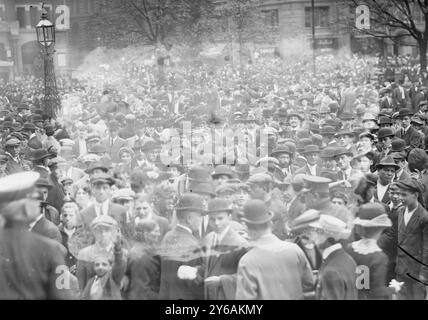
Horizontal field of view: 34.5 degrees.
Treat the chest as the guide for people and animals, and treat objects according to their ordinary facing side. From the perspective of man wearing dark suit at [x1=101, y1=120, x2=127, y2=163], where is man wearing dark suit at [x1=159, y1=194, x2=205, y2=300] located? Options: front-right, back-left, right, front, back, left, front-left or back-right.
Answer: front

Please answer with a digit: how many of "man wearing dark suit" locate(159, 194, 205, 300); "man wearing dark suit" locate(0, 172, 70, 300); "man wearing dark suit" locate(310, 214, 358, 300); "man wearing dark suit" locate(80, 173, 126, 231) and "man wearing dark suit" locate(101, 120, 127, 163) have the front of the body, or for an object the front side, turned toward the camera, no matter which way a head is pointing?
2

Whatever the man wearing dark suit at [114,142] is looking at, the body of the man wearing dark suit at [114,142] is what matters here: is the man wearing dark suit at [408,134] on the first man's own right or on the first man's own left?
on the first man's own left

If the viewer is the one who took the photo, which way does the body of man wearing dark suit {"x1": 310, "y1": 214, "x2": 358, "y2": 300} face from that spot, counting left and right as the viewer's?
facing away from the viewer and to the left of the viewer

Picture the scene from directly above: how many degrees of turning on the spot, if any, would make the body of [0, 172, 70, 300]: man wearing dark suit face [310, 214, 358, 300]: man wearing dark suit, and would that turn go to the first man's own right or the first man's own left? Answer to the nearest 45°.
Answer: approximately 90° to the first man's own right

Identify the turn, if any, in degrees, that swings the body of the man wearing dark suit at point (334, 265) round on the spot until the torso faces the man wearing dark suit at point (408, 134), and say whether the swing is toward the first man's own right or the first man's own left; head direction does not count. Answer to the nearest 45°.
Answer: approximately 45° to the first man's own right

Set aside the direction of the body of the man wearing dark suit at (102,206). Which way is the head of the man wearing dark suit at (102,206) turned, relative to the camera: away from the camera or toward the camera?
toward the camera

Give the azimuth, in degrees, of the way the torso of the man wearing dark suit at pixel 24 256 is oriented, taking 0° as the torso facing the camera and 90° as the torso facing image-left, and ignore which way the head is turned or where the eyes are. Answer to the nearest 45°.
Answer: approximately 225°

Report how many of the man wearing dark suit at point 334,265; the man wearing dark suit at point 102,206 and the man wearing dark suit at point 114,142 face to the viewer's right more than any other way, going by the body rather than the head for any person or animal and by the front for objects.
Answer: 0

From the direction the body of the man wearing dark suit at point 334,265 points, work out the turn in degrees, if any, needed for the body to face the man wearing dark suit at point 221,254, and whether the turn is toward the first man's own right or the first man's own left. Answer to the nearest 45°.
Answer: approximately 45° to the first man's own left

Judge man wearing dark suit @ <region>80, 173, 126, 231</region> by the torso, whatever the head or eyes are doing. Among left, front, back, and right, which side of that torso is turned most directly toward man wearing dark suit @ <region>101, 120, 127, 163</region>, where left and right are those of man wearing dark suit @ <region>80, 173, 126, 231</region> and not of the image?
back

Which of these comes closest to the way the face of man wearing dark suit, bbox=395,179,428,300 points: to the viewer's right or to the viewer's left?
to the viewer's left

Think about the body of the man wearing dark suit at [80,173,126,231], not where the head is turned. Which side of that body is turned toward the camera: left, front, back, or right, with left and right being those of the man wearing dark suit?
front

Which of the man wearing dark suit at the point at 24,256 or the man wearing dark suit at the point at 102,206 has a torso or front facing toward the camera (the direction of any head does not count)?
the man wearing dark suit at the point at 102,206

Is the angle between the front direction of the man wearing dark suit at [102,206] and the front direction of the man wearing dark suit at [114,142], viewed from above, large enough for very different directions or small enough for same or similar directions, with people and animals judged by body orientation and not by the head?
same or similar directions

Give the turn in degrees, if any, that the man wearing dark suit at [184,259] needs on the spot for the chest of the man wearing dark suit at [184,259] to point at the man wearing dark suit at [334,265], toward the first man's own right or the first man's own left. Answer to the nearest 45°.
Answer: approximately 45° to the first man's own right

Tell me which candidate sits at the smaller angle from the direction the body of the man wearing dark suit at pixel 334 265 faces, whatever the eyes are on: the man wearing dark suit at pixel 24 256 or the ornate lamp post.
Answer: the ornate lamp post
